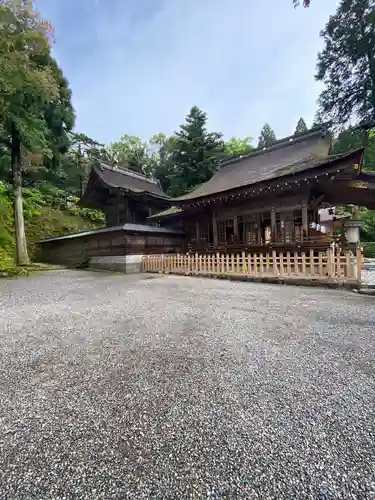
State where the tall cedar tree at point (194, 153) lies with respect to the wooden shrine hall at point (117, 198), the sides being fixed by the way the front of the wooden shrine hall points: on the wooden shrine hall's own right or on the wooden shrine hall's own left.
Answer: on the wooden shrine hall's own left

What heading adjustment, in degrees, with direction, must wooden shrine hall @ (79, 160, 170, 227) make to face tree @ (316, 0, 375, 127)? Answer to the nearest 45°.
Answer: approximately 45° to its left

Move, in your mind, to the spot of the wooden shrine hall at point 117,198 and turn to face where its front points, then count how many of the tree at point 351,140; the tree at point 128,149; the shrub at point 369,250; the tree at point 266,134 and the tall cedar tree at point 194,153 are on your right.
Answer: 0

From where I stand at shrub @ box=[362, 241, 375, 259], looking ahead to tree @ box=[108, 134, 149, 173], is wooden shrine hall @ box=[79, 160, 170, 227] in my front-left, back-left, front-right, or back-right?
front-left

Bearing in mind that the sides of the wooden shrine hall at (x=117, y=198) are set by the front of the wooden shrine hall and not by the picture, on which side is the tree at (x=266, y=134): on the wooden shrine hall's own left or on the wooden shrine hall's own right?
on the wooden shrine hall's own left

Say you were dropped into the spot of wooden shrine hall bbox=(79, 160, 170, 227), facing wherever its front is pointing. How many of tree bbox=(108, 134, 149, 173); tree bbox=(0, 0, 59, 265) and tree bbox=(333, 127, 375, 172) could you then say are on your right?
1

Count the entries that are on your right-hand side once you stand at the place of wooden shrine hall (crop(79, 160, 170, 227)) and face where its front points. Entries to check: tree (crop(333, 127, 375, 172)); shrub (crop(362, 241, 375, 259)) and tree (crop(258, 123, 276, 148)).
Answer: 0

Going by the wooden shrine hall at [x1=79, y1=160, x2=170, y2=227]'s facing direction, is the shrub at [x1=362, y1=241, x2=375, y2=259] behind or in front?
in front

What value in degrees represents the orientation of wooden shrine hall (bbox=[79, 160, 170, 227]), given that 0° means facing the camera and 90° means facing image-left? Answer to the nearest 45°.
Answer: approximately 315°

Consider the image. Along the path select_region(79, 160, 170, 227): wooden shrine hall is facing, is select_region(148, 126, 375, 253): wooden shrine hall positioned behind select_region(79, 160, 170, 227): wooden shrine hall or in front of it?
in front

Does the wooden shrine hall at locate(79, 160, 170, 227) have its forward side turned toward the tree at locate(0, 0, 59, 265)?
no

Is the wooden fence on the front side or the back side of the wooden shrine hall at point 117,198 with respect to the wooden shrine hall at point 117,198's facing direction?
on the front side

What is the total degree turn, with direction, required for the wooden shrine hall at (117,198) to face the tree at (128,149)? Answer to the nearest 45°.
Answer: approximately 135° to its left

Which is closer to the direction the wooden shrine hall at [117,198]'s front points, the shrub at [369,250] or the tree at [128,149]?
the shrub
